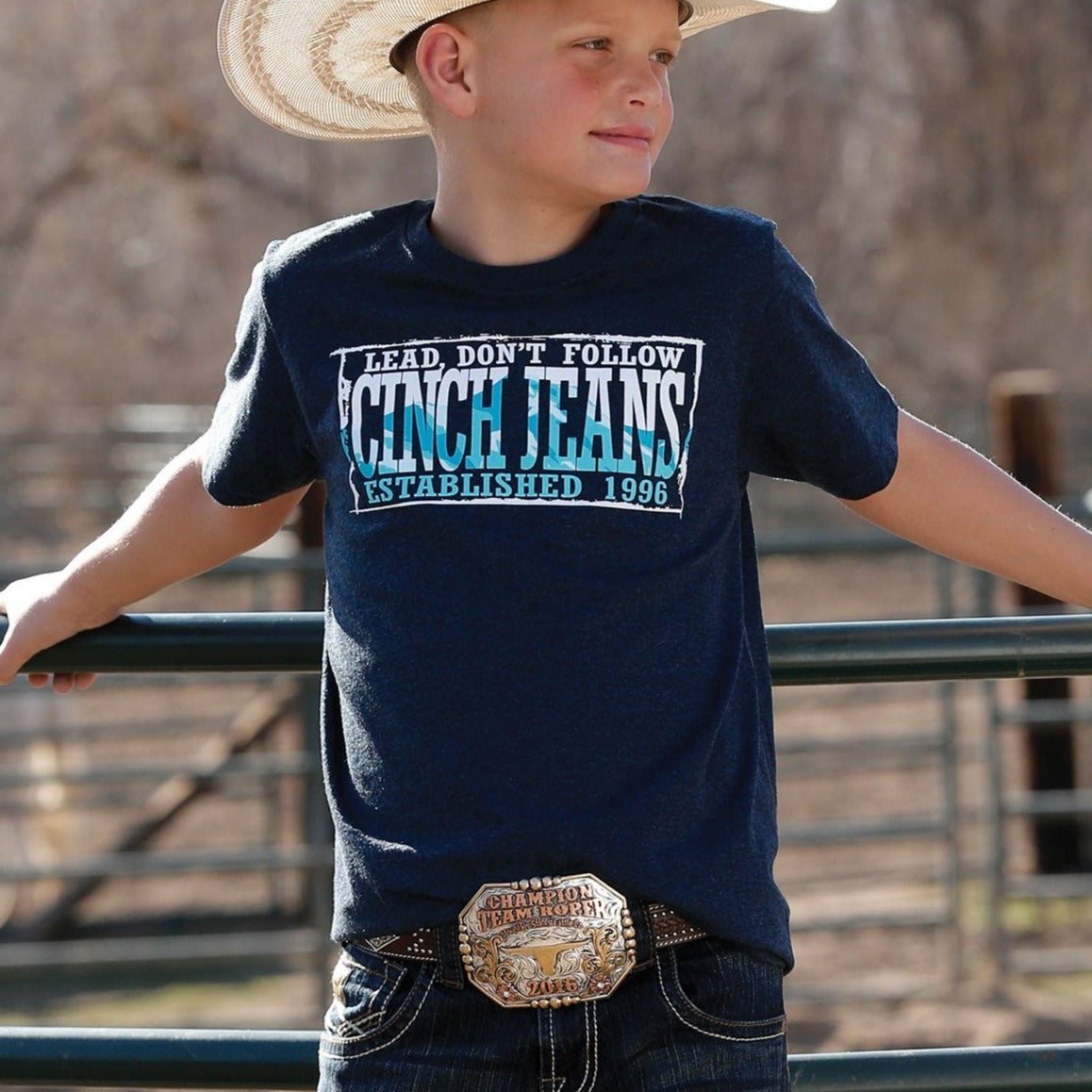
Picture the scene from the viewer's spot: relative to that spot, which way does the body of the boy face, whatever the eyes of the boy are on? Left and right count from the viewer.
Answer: facing the viewer

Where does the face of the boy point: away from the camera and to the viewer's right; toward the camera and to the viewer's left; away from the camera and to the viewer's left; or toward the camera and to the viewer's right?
toward the camera and to the viewer's right
